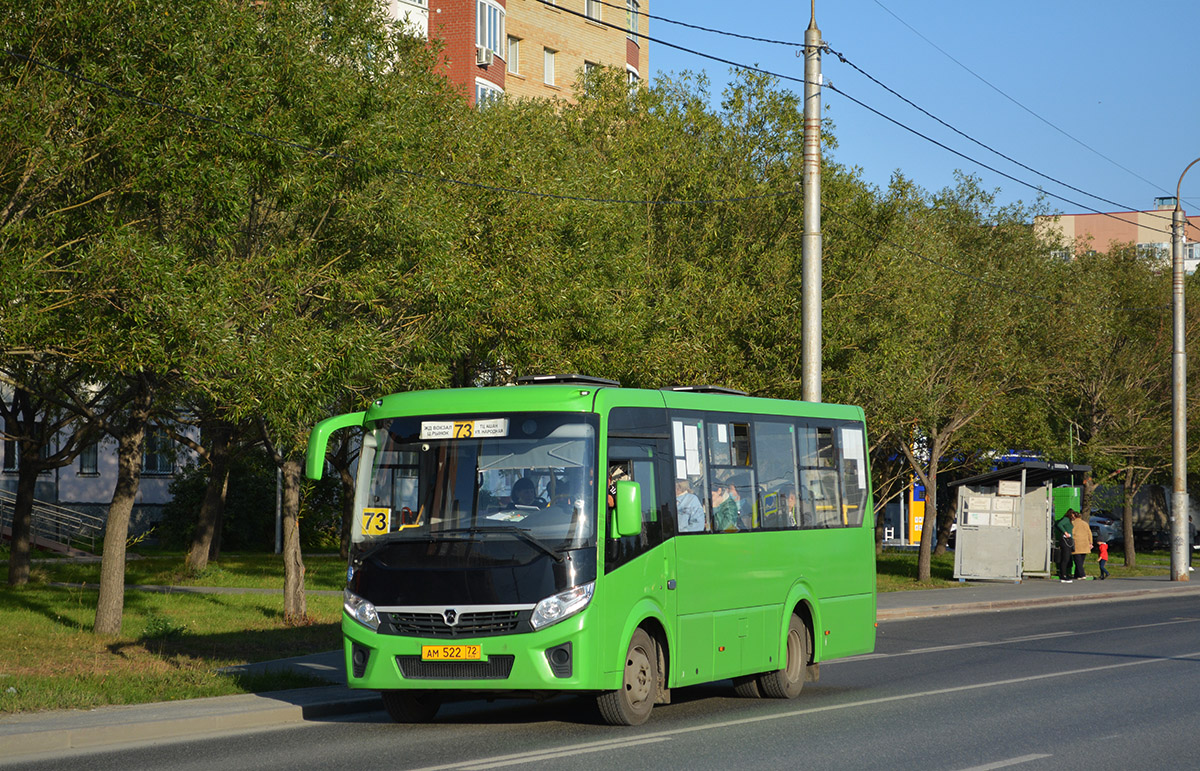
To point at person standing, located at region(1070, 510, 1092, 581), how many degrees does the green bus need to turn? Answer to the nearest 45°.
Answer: approximately 180°

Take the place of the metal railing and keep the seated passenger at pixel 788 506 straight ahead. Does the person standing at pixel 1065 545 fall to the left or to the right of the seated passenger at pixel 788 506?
left

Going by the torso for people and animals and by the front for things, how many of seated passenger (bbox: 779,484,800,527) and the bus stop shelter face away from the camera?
0

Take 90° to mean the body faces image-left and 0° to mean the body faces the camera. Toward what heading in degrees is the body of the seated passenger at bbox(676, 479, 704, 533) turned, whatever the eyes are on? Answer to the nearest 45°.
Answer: approximately 45°

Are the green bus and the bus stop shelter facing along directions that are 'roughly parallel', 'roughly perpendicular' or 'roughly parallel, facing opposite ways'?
roughly perpendicular

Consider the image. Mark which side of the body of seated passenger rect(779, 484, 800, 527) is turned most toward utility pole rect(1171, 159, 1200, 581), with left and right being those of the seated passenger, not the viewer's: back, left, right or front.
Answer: back

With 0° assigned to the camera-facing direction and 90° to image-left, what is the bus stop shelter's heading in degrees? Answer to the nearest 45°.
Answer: approximately 315°

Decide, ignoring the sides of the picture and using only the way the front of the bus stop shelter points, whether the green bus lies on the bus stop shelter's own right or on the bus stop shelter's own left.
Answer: on the bus stop shelter's own right

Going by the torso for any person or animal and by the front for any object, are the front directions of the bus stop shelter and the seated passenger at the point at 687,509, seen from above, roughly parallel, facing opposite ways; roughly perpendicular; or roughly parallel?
roughly perpendicular

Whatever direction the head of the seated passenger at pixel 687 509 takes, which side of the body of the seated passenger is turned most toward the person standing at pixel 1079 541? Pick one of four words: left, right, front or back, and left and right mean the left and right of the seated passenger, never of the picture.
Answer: back

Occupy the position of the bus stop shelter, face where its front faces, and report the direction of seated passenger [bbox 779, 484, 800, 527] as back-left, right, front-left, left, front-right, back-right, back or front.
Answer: front-right

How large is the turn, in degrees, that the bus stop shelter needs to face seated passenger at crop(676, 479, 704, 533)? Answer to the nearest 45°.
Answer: approximately 45° to its right

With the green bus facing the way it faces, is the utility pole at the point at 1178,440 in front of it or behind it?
behind

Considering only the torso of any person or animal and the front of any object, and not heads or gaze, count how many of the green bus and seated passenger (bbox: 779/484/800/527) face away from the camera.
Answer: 0

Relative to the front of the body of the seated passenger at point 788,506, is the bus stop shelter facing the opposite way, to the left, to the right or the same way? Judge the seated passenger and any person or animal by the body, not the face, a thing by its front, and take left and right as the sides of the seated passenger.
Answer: to the left
